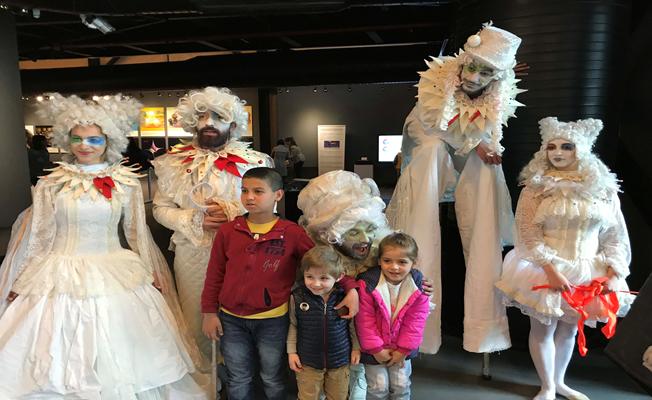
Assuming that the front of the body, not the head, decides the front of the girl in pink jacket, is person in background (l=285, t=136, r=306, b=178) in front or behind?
behind

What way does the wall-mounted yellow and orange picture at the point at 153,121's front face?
toward the camera

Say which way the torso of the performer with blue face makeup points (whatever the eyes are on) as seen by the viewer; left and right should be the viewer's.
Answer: facing the viewer

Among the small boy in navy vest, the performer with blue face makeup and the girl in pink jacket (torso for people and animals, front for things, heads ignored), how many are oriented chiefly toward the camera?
3

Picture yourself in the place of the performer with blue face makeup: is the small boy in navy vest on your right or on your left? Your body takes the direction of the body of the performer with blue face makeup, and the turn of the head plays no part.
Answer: on your left

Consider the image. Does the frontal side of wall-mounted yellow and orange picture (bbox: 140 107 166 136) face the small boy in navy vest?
yes

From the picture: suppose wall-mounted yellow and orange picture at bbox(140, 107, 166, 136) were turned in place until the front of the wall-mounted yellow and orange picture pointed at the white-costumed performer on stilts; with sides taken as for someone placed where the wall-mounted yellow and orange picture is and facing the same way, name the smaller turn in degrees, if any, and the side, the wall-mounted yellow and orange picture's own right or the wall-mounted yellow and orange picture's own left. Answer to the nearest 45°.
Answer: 0° — it already faces them

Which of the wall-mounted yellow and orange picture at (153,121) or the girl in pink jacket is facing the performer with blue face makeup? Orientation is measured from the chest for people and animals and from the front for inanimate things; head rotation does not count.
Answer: the wall-mounted yellow and orange picture

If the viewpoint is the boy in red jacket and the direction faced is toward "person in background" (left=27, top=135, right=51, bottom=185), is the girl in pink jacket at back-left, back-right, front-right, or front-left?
back-right

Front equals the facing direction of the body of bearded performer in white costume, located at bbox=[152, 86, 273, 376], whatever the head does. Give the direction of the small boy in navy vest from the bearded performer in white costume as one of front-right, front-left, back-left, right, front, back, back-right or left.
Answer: front-left

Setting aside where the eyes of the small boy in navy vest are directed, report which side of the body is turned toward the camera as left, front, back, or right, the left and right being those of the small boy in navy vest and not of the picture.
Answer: front

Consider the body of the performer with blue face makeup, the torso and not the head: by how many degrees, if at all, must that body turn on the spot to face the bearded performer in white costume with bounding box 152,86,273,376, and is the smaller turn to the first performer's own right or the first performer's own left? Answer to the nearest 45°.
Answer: approximately 90° to the first performer's own left

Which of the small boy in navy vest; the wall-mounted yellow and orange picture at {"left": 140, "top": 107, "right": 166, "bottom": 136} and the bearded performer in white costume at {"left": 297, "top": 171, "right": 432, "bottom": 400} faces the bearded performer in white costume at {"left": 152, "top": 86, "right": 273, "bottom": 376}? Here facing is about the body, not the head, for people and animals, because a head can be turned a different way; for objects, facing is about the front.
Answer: the wall-mounted yellow and orange picture

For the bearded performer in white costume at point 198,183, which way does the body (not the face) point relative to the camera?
toward the camera

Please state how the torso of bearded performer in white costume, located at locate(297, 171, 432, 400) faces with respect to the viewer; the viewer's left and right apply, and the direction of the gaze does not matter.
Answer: facing the viewer and to the right of the viewer

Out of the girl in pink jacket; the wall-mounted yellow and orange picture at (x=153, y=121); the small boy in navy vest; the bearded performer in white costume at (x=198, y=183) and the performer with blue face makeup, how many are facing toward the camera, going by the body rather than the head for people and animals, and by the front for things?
5

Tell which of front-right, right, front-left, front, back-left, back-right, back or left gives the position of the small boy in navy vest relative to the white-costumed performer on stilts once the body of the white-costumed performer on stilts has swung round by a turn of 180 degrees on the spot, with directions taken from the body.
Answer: back-left
